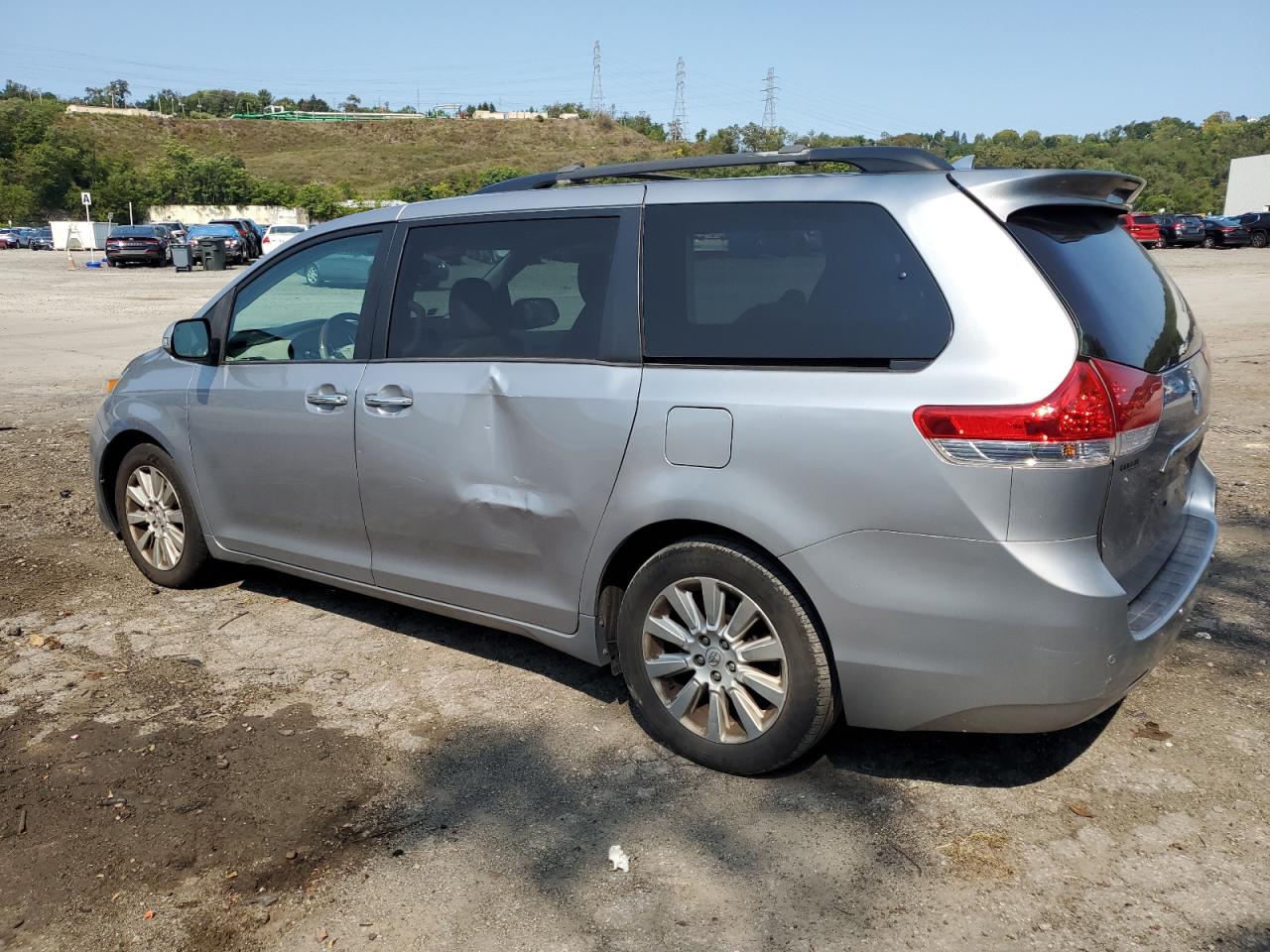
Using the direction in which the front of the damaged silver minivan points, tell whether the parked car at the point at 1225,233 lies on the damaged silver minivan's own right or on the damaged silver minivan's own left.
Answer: on the damaged silver minivan's own right

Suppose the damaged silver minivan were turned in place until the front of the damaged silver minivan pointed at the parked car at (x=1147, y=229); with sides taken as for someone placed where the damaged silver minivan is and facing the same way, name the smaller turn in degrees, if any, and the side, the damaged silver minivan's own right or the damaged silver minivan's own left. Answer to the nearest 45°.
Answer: approximately 90° to the damaged silver minivan's own right

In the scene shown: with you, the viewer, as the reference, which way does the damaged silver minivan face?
facing away from the viewer and to the left of the viewer

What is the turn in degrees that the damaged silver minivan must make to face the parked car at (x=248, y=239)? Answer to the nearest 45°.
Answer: approximately 45° to its right

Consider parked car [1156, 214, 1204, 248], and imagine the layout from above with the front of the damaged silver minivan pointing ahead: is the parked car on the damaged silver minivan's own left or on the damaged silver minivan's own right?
on the damaged silver minivan's own right

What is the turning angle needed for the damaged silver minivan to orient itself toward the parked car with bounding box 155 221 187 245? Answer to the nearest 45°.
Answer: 0° — it already faces it
